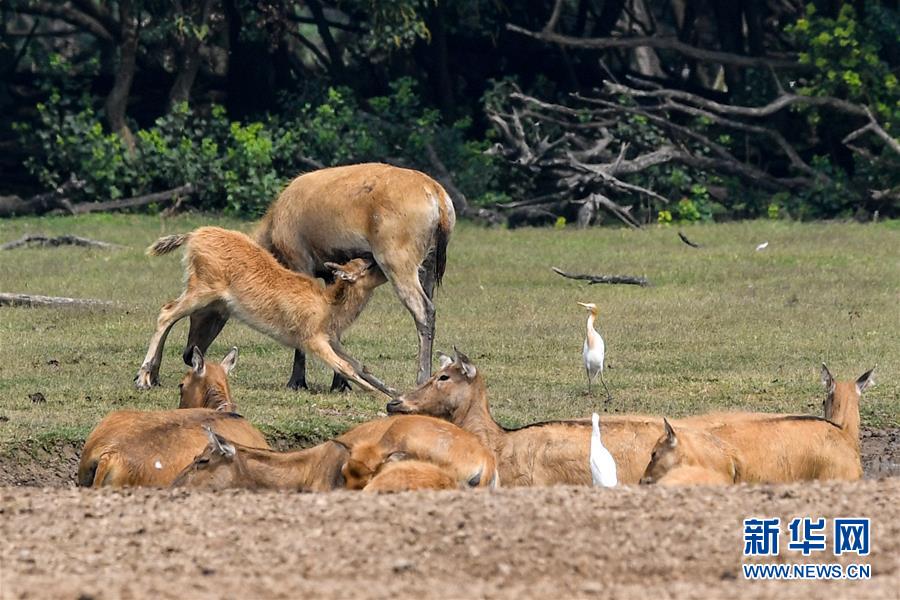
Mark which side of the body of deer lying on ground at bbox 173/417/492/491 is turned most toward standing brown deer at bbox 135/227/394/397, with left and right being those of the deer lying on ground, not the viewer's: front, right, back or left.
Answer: right

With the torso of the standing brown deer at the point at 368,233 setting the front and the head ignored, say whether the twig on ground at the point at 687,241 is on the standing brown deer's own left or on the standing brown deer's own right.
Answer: on the standing brown deer's own right

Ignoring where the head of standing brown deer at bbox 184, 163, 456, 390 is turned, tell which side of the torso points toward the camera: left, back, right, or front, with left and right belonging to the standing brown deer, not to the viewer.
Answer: left

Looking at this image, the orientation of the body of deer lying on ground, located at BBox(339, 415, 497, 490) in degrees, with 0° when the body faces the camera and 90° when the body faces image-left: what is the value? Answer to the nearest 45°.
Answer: approximately 90°

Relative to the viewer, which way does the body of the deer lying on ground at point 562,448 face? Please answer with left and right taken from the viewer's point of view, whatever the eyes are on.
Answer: facing to the left of the viewer

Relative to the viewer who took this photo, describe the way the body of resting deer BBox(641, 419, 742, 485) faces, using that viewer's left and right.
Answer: facing to the left of the viewer

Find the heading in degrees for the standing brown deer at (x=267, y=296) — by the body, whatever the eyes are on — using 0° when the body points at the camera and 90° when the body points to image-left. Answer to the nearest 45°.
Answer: approximately 270°

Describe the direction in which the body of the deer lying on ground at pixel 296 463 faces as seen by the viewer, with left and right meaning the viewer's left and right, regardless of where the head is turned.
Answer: facing to the left of the viewer

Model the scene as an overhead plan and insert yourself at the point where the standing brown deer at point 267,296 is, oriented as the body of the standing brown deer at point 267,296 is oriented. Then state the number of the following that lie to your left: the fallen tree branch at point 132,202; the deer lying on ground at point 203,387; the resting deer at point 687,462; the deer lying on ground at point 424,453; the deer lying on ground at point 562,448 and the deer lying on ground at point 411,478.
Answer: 1
